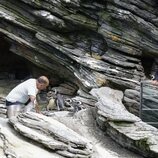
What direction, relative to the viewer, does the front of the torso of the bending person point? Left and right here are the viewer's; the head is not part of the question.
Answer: facing to the right of the viewer

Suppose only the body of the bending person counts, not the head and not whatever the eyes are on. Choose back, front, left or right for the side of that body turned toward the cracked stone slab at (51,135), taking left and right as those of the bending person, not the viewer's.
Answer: right
